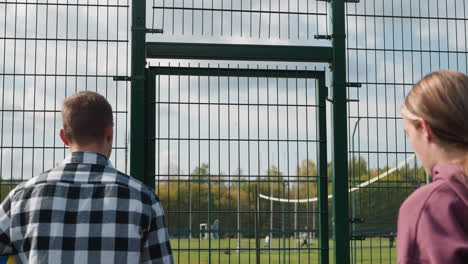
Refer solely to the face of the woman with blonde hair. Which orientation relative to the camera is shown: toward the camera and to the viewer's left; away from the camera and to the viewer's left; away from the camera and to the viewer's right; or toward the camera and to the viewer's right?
away from the camera and to the viewer's left

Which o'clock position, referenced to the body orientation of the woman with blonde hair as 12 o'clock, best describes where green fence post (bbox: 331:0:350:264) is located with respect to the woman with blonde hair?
The green fence post is roughly at 1 o'clock from the woman with blonde hair.

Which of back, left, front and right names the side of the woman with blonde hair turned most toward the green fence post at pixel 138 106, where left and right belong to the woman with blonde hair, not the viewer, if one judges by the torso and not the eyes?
front

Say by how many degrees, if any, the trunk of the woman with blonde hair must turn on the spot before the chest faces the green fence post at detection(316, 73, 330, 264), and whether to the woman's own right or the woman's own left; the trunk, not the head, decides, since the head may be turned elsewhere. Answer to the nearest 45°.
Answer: approximately 45° to the woman's own right

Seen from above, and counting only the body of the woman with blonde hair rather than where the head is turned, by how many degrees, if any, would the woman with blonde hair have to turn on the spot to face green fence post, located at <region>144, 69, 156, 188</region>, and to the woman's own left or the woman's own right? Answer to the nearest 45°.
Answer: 0° — they already face it

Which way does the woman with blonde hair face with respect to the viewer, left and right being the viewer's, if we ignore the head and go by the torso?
facing away from the viewer and to the left of the viewer
